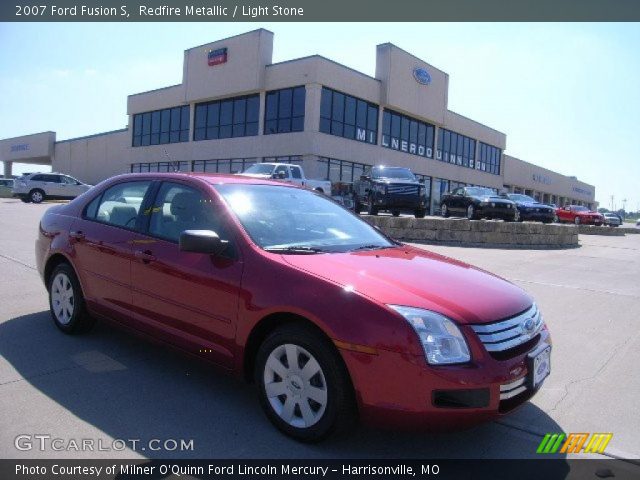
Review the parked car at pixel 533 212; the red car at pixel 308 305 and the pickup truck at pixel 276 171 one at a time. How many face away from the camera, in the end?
0

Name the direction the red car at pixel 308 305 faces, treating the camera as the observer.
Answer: facing the viewer and to the right of the viewer

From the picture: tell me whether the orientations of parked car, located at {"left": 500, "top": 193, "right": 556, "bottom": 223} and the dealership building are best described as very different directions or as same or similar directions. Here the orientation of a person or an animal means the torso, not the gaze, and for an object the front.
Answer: same or similar directions

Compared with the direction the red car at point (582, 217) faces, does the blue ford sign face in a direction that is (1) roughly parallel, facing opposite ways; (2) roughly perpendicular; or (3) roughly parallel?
roughly parallel

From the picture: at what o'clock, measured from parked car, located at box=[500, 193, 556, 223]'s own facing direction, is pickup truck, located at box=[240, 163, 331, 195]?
The pickup truck is roughly at 4 o'clock from the parked car.

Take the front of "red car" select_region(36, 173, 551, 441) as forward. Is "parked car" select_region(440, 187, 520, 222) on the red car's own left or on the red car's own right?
on the red car's own left

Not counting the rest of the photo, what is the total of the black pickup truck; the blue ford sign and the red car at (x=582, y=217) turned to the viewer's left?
0

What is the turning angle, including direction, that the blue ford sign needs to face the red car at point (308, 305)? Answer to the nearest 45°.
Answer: approximately 45° to its right

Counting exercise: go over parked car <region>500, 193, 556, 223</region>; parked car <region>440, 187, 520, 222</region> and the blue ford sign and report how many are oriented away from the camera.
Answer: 0

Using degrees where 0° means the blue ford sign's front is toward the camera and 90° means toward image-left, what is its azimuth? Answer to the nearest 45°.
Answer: approximately 315°

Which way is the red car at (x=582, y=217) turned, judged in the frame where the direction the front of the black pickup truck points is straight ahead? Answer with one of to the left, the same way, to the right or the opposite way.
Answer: the same way

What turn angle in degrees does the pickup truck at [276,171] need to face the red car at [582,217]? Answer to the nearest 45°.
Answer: approximately 180°

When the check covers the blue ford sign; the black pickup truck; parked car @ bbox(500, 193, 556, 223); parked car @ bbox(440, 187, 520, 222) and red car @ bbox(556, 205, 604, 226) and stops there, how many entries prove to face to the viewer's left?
0

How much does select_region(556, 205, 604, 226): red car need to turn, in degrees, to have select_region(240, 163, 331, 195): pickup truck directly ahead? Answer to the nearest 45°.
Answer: approximately 90° to its right

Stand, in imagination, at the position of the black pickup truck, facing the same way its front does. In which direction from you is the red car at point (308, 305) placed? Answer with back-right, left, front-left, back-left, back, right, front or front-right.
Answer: front-right
